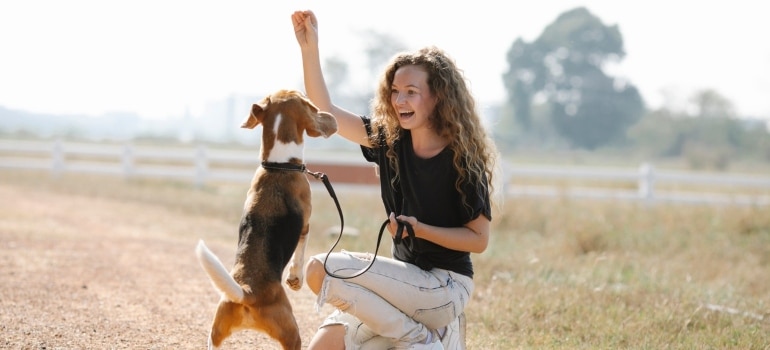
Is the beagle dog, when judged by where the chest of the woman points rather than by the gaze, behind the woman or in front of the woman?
in front

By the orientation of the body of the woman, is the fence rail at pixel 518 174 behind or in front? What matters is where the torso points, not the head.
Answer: behind

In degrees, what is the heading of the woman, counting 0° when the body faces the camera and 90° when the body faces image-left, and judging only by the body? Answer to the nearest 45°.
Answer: approximately 45°

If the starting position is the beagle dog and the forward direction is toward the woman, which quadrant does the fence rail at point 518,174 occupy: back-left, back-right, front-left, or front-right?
front-left

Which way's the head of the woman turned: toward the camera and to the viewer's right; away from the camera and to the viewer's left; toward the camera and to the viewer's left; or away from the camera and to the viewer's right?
toward the camera and to the viewer's left

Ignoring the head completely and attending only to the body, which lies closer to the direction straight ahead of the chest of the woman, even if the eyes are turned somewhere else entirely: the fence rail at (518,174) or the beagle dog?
the beagle dog

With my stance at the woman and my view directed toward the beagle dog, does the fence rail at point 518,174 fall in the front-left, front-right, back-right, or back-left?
back-right
